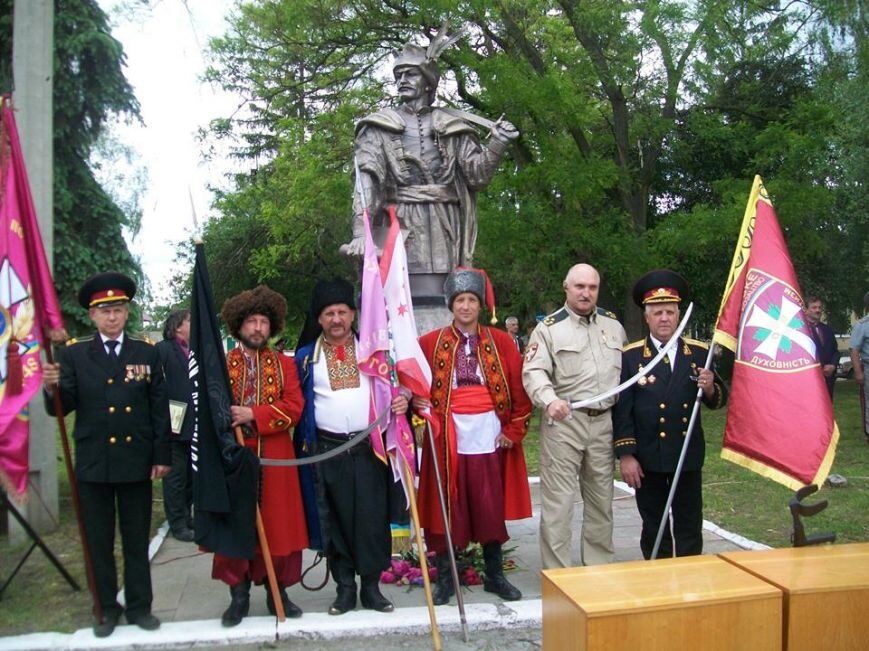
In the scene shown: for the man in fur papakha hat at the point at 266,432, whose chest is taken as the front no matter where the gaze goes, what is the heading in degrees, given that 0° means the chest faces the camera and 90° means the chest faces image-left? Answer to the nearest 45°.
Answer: approximately 0°

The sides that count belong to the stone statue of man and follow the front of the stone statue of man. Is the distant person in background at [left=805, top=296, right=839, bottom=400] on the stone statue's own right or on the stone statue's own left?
on the stone statue's own left

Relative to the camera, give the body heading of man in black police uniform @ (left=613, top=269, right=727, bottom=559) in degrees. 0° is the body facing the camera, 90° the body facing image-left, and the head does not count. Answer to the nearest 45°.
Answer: approximately 0°
